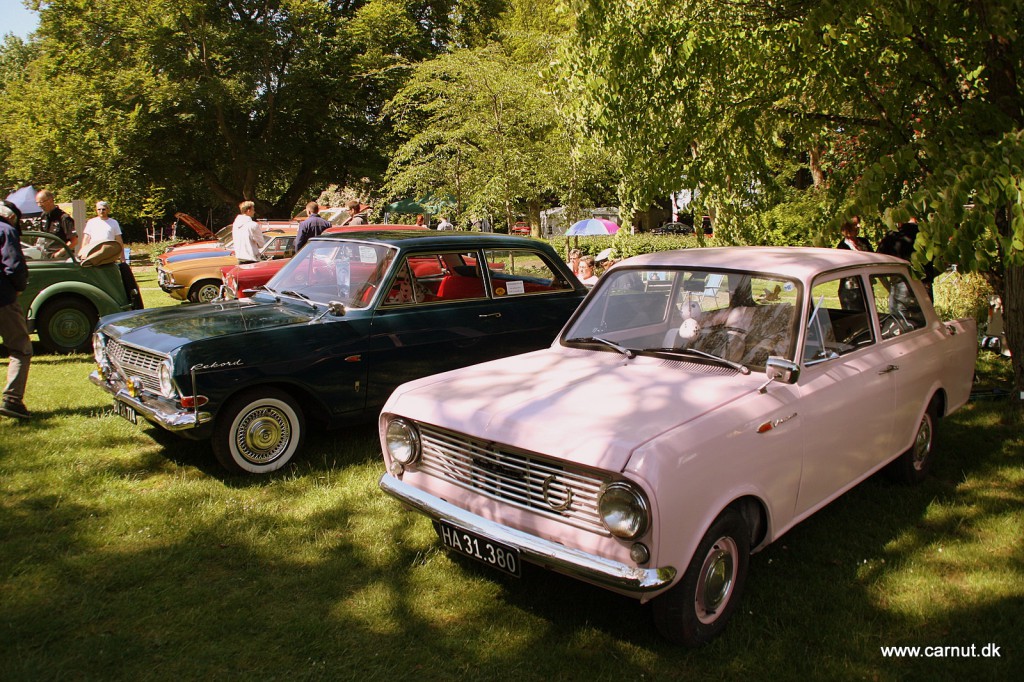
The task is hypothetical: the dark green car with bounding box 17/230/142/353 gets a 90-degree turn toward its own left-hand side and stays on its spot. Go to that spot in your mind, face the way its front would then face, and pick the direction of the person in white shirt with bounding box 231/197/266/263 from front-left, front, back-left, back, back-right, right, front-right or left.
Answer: back-left

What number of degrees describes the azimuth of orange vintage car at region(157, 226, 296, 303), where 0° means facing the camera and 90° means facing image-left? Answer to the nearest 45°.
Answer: approximately 45°

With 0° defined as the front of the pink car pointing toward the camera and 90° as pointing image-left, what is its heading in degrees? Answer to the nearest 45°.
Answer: approximately 45°

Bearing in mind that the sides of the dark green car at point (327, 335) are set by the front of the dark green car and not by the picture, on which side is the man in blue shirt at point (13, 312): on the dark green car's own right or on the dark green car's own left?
on the dark green car's own right

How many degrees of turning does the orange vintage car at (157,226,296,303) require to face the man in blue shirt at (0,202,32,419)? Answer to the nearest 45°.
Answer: approximately 45° to its left

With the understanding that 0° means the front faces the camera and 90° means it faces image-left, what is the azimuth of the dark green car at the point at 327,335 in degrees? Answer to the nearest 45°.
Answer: approximately 45°

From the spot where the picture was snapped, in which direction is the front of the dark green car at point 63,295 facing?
facing to the left of the viewer

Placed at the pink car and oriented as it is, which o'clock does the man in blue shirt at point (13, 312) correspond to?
The man in blue shirt is roughly at 2 o'clock from the pink car.

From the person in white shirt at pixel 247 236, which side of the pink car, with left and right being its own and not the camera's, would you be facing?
right
